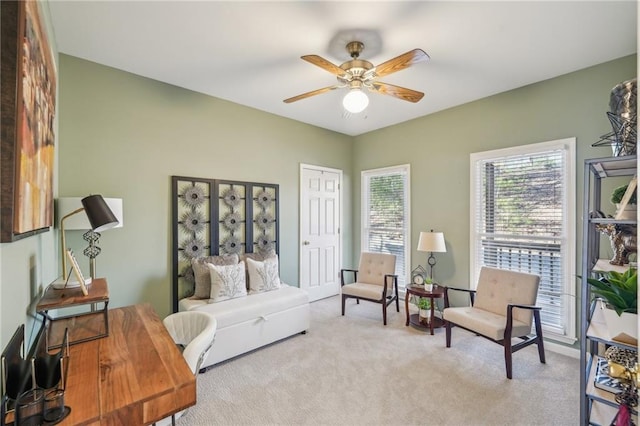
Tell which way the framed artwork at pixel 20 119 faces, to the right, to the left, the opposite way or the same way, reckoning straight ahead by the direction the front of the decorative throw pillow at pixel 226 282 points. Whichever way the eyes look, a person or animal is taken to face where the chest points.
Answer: to the left

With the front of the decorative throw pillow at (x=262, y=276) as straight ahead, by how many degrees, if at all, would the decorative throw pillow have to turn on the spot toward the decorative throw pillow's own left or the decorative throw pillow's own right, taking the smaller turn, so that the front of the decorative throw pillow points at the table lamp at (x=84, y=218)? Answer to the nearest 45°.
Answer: approximately 90° to the decorative throw pillow's own right

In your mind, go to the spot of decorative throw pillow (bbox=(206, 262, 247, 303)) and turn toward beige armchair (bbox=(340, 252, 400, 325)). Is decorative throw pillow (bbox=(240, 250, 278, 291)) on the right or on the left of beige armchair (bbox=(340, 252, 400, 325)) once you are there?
left

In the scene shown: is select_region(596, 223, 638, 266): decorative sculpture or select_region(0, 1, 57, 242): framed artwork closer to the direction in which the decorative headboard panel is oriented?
the decorative sculpture

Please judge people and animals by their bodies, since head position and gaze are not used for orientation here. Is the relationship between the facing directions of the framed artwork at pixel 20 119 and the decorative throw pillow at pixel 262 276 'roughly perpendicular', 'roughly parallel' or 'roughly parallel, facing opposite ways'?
roughly perpendicular

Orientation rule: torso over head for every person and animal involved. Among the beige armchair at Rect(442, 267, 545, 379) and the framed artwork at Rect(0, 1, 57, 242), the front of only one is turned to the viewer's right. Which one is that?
the framed artwork

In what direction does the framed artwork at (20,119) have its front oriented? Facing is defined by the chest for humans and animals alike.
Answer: to the viewer's right

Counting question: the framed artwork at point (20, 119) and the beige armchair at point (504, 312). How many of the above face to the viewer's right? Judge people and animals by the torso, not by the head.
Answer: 1

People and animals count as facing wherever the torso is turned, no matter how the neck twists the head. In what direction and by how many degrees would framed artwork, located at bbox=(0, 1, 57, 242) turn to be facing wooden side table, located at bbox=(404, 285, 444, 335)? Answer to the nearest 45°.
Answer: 0° — it already faces it

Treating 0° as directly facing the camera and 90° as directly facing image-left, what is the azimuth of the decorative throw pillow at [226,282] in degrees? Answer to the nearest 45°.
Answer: approximately 315°
